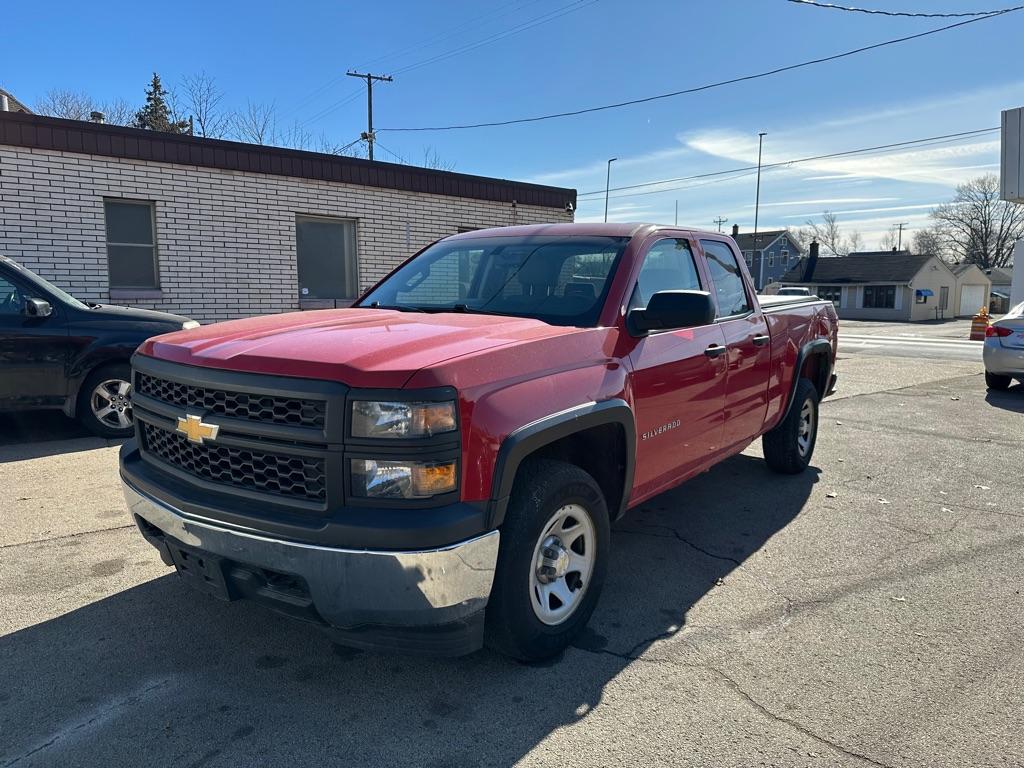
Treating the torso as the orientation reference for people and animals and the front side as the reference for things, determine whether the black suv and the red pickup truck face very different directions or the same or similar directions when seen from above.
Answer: very different directions

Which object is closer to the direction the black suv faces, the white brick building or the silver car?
the silver car

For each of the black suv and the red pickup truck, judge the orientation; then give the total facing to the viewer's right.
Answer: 1

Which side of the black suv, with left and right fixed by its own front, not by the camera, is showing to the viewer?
right

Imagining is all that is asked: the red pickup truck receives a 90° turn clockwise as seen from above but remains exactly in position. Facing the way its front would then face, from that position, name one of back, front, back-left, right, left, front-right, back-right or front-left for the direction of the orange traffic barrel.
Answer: right

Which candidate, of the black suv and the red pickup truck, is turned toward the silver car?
the black suv

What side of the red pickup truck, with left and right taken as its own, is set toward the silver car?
back

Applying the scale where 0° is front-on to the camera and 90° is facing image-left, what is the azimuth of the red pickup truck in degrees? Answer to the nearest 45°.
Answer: approximately 45°

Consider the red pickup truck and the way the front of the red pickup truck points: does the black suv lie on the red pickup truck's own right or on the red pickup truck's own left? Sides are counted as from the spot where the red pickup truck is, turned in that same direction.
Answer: on the red pickup truck's own right
